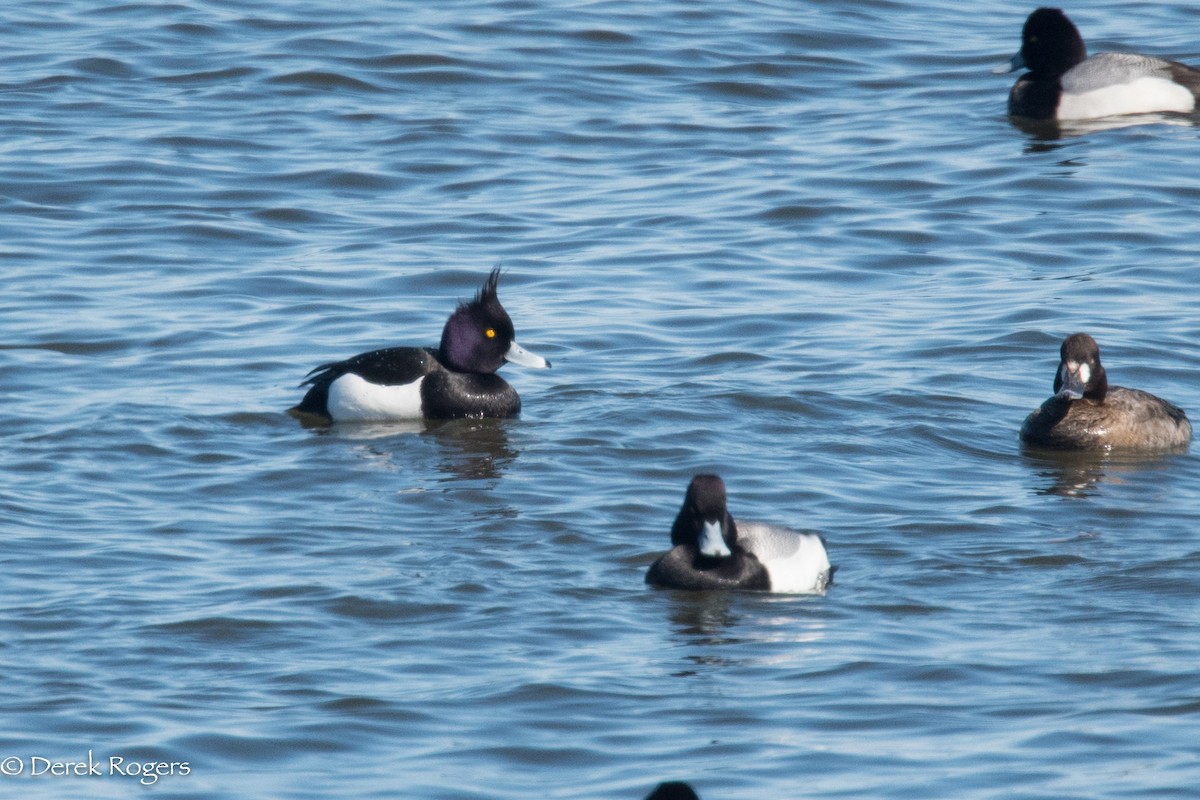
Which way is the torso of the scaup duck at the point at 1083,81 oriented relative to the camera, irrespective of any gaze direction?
to the viewer's left

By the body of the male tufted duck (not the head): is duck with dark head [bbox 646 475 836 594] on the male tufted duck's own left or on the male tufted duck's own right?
on the male tufted duck's own right

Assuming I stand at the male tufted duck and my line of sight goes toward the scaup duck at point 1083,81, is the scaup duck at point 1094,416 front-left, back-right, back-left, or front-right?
front-right

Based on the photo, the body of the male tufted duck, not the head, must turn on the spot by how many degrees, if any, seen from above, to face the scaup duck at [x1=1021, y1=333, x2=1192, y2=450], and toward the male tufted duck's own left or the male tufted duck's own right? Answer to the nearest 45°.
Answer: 0° — it already faces it

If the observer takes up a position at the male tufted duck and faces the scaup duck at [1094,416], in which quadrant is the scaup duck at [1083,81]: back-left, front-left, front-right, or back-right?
front-left

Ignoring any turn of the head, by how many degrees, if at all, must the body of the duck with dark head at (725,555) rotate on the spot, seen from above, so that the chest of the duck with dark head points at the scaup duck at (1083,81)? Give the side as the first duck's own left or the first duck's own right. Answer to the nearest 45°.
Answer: approximately 135° to the first duck's own right

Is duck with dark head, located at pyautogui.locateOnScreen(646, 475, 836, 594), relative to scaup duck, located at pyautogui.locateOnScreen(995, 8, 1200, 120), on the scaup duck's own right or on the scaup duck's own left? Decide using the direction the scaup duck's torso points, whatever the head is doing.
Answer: on the scaup duck's own left

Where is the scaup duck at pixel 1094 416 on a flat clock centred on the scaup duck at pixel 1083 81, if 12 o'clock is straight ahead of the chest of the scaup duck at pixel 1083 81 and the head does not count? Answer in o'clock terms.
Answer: the scaup duck at pixel 1094 416 is roughly at 9 o'clock from the scaup duck at pixel 1083 81.

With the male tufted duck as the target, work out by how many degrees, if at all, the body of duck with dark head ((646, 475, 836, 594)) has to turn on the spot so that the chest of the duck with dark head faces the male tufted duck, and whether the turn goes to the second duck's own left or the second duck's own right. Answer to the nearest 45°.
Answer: approximately 90° to the second duck's own right

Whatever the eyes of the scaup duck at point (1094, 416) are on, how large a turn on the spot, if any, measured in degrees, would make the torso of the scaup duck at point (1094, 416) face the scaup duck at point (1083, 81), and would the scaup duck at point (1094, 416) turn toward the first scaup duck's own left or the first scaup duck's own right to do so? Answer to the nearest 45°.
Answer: approximately 135° to the first scaup duck's own right

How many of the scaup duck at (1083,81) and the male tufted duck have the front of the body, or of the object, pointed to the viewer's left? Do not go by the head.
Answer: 1

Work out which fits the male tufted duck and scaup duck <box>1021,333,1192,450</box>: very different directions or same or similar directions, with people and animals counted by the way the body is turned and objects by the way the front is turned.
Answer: very different directions

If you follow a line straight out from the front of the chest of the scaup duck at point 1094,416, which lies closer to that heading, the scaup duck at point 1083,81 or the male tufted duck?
the male tufted duck

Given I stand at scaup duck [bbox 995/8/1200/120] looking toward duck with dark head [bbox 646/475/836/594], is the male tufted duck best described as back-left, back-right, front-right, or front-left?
front-right

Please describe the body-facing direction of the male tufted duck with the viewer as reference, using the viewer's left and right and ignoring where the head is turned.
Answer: facing to the right of the viewer
